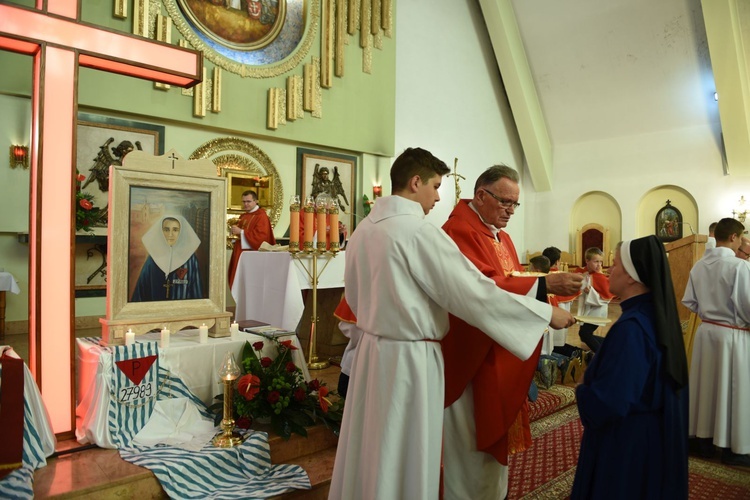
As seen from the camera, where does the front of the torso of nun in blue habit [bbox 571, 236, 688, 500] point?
to the viewer's left

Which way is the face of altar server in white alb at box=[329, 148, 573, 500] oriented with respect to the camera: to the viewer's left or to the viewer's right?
to the viewer's right

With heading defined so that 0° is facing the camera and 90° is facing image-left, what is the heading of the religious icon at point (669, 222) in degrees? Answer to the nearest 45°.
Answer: approximately 0°
